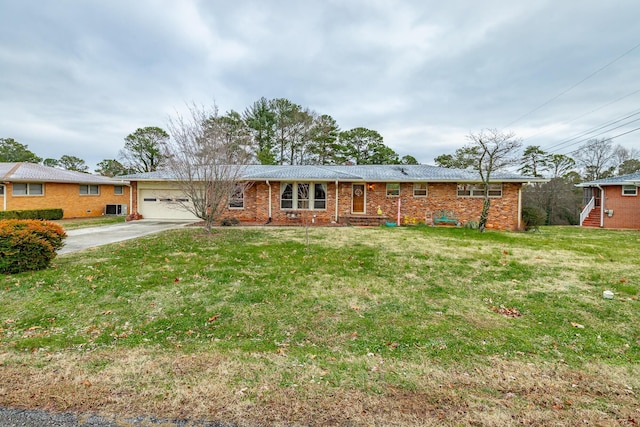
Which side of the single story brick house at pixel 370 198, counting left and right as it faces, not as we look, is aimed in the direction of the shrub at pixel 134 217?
right

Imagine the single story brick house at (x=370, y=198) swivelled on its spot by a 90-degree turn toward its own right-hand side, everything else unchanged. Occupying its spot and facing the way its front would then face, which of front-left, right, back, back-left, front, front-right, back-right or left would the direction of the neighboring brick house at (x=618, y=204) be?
back

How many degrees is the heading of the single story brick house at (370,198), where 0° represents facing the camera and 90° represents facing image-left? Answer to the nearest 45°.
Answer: approximately 0°

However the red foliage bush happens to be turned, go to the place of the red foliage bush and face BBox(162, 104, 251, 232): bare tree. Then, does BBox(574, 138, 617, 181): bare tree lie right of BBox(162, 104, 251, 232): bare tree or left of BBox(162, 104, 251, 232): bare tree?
right

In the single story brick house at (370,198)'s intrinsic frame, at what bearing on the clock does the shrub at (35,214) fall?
The shrub is roughly at 3 o'clock from the single story brick house.

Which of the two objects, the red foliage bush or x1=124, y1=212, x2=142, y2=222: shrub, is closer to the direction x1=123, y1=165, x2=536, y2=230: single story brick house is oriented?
the red foliage bush

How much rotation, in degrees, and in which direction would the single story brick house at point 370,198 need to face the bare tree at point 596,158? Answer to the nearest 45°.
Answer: approximately 135° to its left

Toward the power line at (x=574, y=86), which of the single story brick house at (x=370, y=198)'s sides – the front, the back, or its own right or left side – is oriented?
left

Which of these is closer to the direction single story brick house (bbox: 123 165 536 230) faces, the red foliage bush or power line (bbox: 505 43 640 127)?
the red foliage bush

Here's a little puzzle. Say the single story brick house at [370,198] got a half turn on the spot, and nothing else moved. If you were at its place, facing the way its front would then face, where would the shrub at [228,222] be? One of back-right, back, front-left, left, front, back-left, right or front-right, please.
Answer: left

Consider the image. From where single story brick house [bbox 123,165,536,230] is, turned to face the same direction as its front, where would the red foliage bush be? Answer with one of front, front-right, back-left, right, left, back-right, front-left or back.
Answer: front-right

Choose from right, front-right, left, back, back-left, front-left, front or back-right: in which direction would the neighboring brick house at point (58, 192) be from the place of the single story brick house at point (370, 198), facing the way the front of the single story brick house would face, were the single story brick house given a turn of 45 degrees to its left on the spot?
back-right

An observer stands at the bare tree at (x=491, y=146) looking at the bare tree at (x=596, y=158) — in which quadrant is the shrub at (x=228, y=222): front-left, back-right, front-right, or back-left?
back-left

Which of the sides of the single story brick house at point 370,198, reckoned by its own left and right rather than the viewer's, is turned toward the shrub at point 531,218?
left
